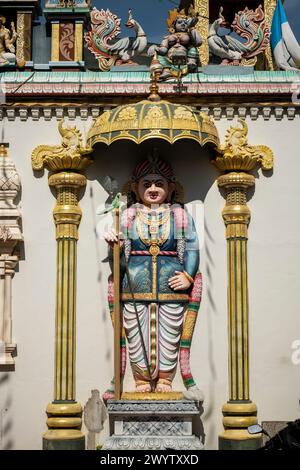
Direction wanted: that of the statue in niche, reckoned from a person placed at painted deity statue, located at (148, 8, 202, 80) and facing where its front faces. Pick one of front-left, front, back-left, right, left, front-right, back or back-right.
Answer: right

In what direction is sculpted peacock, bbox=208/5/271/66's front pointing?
to the viewer's left

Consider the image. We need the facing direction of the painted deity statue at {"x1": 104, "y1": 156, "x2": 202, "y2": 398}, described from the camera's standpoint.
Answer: facing the viewer

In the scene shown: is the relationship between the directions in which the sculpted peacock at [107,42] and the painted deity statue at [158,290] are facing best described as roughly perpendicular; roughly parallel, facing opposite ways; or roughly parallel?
roughly perpendicular

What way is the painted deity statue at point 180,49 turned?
toward the camera

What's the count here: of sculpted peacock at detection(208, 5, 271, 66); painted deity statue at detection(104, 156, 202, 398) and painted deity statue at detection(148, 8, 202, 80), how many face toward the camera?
2

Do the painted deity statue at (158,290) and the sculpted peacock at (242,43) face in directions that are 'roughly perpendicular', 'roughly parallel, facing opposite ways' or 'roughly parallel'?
roughly perpendicular

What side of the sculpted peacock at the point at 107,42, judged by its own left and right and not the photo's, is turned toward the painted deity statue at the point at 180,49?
front

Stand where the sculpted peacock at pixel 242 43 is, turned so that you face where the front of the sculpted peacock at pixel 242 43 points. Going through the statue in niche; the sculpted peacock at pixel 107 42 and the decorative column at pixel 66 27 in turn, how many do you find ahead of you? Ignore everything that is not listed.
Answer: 3
